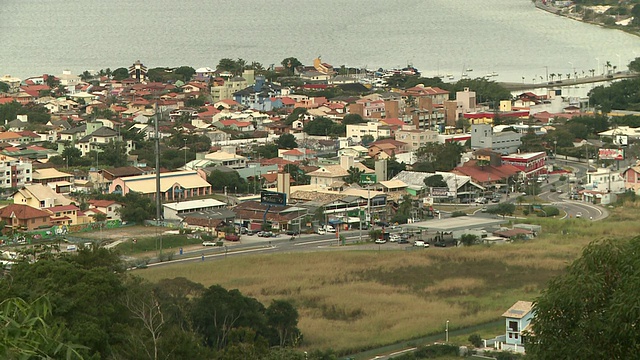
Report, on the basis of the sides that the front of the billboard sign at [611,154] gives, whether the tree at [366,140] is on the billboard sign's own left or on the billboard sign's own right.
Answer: on the billboard sign's own right

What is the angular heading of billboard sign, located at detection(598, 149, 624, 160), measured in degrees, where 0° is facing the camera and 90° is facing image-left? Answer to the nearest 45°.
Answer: approximately 0°

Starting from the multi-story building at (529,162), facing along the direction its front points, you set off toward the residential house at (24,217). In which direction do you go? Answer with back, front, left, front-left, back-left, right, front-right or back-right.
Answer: right

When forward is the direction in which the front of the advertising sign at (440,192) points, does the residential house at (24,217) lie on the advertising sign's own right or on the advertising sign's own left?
on the advertising sign's own right

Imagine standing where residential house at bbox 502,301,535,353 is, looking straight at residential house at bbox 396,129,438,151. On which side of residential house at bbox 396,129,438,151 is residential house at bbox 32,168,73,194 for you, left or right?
left

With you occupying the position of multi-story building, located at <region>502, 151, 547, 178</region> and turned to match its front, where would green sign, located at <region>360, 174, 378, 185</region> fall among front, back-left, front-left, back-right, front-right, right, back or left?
right

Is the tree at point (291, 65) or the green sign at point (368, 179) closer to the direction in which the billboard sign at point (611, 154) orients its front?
the green sign

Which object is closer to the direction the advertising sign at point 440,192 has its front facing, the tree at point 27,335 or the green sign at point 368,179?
the tree

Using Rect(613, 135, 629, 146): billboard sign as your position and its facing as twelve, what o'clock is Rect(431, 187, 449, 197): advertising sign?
The advertising sign is roughly at 1 o'clock from the billboard sign.

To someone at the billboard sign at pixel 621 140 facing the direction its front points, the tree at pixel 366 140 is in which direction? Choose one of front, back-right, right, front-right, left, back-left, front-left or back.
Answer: right

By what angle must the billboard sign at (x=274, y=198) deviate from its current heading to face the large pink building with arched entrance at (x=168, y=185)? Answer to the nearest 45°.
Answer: approximately 135° to its right

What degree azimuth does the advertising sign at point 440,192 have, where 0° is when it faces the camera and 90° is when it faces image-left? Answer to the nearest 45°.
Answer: approximately 0°
